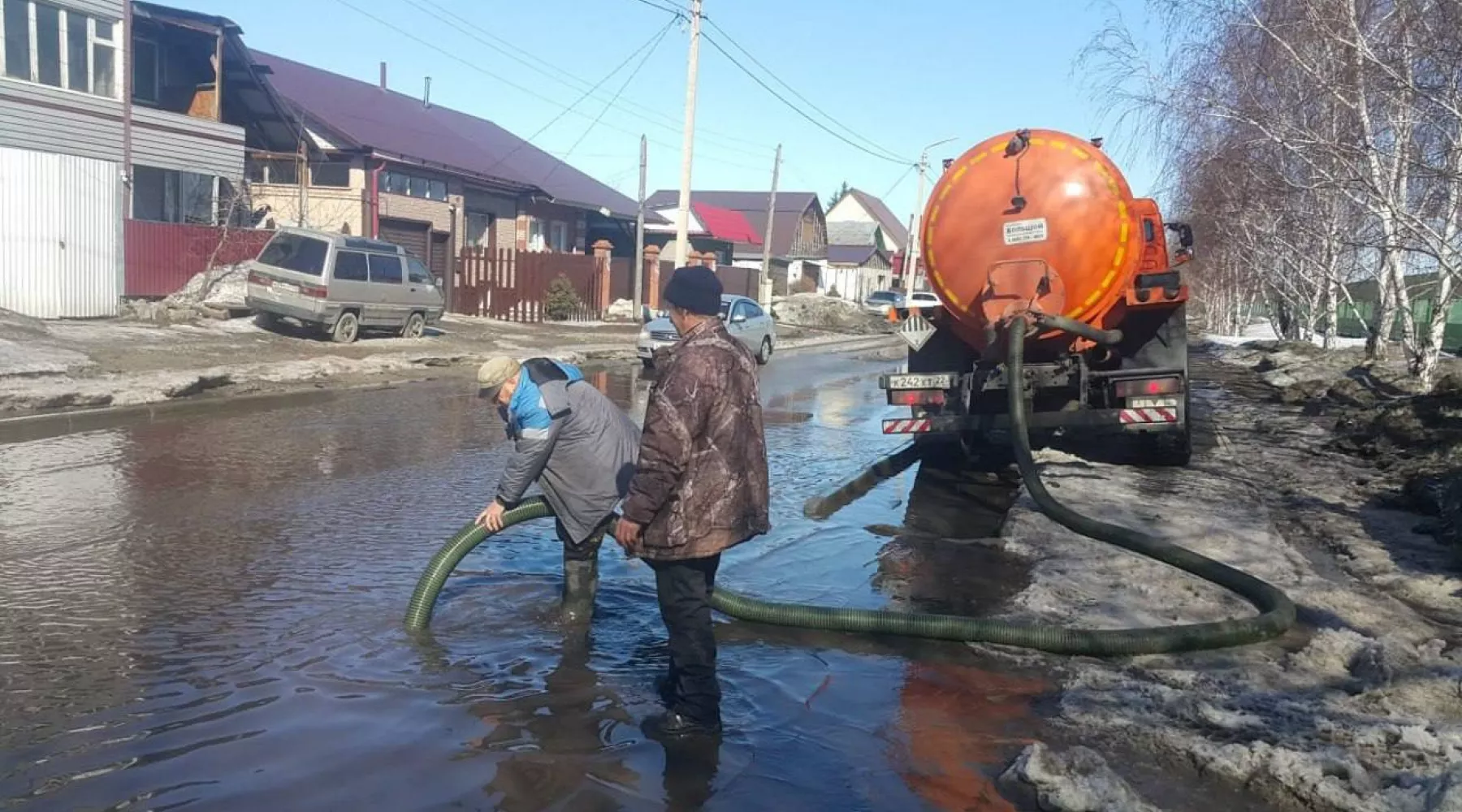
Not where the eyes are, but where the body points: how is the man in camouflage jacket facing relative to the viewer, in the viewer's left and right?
facing away from the viewer and to the left of the viewer

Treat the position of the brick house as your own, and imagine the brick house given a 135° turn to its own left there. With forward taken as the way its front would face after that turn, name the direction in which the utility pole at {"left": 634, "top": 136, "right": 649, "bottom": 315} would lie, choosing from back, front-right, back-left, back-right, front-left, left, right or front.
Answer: right

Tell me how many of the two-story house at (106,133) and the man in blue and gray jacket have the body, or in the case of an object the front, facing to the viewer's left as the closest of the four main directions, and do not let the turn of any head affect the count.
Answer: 1

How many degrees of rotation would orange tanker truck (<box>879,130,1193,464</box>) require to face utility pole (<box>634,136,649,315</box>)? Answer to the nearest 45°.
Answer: approximately 45° to its left

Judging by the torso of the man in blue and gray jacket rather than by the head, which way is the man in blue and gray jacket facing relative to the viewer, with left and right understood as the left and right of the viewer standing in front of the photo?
facing to the left of the viewer

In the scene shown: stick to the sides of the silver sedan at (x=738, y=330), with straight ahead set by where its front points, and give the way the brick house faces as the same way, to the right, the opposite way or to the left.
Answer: to the left

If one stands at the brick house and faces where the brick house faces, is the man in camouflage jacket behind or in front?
in front

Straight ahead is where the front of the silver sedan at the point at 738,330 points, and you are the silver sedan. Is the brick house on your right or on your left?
on your right

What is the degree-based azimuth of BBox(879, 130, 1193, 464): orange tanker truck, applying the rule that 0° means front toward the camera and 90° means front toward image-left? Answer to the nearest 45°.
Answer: approximately 180°

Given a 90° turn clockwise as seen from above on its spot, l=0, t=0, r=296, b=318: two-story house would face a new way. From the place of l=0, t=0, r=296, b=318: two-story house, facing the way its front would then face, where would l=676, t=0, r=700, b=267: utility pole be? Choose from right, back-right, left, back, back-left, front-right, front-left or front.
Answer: back-left

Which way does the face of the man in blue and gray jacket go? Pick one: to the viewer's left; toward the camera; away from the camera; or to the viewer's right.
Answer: to the viewer's left

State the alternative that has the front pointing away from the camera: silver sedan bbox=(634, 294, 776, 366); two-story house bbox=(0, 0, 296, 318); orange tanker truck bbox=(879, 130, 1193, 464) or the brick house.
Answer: the orange tanker truck
